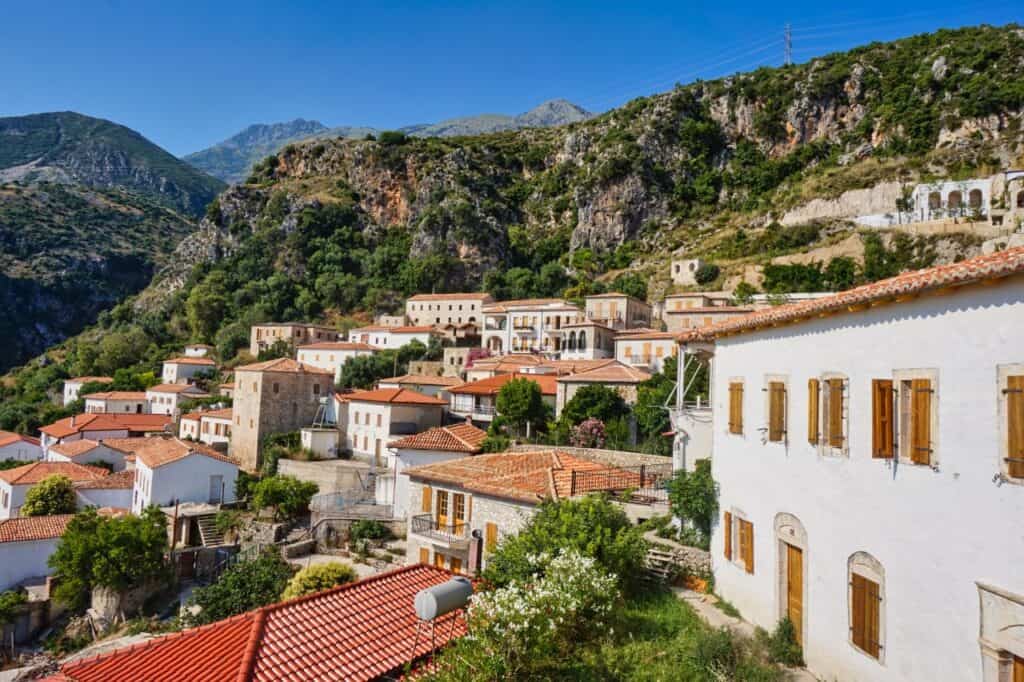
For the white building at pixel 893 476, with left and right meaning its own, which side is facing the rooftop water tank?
front

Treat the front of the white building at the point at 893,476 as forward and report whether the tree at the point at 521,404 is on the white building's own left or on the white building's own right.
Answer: on the white building's own right

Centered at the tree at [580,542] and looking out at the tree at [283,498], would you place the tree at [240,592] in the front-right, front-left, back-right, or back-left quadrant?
front-left

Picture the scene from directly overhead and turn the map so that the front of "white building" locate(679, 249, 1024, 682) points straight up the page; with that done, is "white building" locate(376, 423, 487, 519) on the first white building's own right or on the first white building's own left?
on the first white building's own right

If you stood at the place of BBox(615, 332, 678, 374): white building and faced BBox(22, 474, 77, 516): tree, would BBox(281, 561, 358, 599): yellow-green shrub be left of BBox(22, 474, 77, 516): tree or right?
left

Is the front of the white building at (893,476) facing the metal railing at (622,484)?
no

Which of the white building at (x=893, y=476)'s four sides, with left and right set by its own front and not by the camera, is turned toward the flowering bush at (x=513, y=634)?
front

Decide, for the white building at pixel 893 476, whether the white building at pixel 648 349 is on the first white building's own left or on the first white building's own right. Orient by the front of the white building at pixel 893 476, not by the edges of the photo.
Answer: on the first white building's own right

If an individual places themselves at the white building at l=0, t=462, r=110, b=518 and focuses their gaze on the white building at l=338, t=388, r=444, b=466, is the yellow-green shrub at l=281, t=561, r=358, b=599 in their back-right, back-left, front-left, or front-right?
front-right

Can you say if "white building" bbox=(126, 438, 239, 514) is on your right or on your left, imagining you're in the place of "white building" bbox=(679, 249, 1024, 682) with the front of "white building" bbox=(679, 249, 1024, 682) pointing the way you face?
on your right

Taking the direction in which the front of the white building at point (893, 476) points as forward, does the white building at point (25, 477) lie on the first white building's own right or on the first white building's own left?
on the first white building's own right

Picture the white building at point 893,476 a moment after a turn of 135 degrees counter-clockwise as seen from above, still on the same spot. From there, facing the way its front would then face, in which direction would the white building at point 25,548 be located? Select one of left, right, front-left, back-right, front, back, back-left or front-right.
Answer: back

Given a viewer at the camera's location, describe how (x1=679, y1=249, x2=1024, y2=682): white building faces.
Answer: facing the viewer and to the left of the viewer
